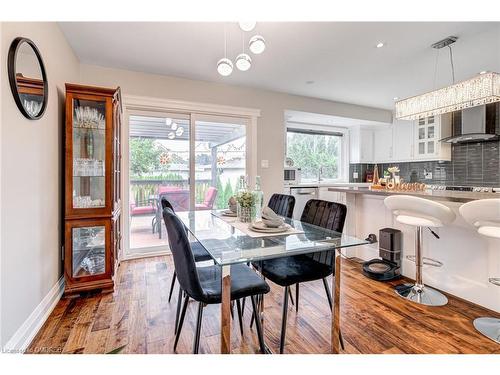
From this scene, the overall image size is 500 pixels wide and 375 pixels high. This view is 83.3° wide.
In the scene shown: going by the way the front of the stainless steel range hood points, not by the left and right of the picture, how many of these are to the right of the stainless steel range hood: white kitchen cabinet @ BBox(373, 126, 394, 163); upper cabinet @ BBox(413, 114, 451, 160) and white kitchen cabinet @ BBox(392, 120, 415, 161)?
3

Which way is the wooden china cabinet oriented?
to the viewer's right

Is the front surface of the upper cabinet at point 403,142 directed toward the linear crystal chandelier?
no

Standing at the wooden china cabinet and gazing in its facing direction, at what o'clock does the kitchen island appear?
The kitchen island is roughly at 1 o'clock from the wooden china cabinet.

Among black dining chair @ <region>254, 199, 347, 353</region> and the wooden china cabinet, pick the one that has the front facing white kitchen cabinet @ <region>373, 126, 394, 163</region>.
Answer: the wooden china cabinet

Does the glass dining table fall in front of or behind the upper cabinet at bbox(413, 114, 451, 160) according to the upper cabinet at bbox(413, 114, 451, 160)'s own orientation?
in front

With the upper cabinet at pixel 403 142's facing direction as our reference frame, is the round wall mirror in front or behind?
in front

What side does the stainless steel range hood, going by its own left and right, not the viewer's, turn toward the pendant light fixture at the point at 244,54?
front

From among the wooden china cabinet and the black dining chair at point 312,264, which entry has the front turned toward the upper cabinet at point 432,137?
the wooden china cabinet

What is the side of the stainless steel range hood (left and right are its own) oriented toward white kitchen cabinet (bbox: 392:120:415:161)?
right

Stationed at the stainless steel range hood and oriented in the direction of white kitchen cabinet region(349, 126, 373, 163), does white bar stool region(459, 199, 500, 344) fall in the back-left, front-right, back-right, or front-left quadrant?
back-left

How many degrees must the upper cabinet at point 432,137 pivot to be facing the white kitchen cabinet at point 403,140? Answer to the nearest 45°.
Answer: approximately 90° to its right
